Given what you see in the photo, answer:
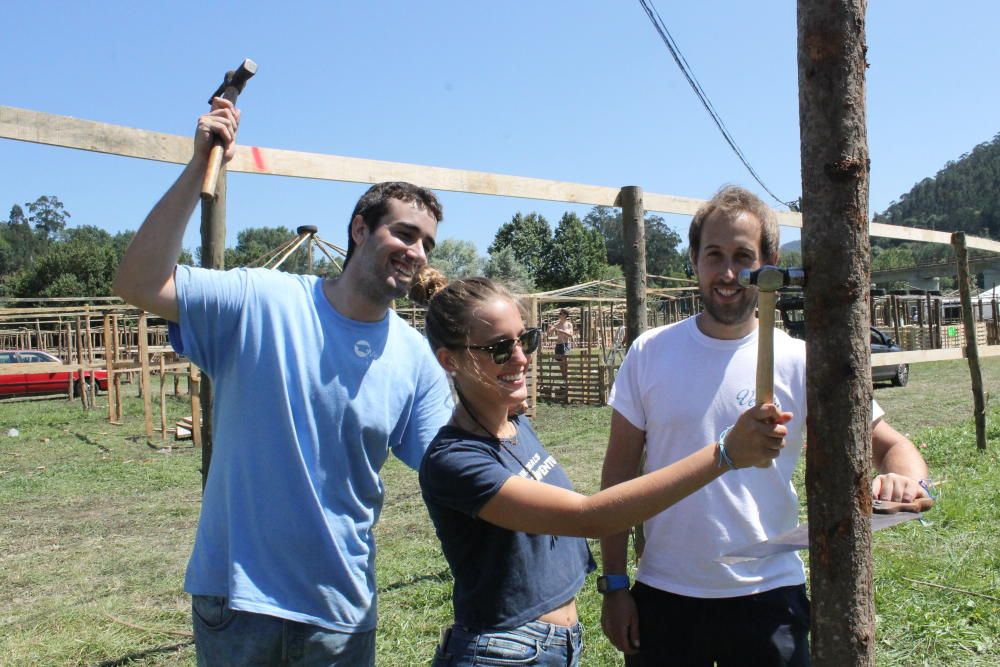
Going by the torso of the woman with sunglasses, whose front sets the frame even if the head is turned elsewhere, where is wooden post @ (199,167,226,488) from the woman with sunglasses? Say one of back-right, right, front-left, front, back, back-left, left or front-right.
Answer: back

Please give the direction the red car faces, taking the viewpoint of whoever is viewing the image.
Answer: facing to the right of the viewer

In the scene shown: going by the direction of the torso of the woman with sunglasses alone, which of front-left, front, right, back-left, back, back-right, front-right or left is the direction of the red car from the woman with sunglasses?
back

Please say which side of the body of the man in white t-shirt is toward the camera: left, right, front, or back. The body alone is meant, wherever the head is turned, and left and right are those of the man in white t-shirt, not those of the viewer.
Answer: front

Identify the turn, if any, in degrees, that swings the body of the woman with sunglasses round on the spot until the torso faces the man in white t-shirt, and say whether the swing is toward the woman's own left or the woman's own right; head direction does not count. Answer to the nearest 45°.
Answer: approximately 90° to the woman's own left

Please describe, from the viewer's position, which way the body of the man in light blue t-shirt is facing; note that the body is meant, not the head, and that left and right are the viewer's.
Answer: facing the viewer and to the right of the viewer

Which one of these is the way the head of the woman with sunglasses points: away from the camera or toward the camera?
toward the camera

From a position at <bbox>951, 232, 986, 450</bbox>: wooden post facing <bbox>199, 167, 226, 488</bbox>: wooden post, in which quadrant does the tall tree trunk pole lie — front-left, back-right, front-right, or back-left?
front-left

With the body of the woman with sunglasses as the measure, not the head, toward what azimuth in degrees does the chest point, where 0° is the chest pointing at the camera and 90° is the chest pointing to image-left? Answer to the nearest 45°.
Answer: approximately 315°

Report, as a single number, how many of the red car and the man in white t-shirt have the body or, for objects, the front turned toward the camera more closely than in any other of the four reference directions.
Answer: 1

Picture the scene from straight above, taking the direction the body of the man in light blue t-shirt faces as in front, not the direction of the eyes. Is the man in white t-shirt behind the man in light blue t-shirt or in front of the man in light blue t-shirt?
in front

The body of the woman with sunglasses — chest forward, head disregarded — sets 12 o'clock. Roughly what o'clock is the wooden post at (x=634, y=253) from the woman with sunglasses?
The wooden post is roughly at 8 o'clock from the woman with sunglasses.

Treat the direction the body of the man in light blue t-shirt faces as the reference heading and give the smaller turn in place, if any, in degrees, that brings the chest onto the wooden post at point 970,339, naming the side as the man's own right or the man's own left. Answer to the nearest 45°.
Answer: approximately 90° to the man's own left

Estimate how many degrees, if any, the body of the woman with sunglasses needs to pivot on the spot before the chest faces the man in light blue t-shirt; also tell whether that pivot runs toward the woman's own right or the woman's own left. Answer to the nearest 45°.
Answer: approximately 135° to the woman's own right

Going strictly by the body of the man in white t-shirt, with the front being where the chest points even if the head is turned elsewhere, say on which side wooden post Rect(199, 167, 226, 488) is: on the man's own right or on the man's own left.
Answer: on the man's own right

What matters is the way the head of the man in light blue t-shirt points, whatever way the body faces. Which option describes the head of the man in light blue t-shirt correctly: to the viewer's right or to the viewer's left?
to the viewer's right

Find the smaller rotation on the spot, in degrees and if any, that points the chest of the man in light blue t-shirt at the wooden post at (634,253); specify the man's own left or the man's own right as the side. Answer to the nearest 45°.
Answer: approximately 90° to the man's own left

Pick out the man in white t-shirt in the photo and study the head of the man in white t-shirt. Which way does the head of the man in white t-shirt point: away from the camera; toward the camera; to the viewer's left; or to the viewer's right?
toward the camera
